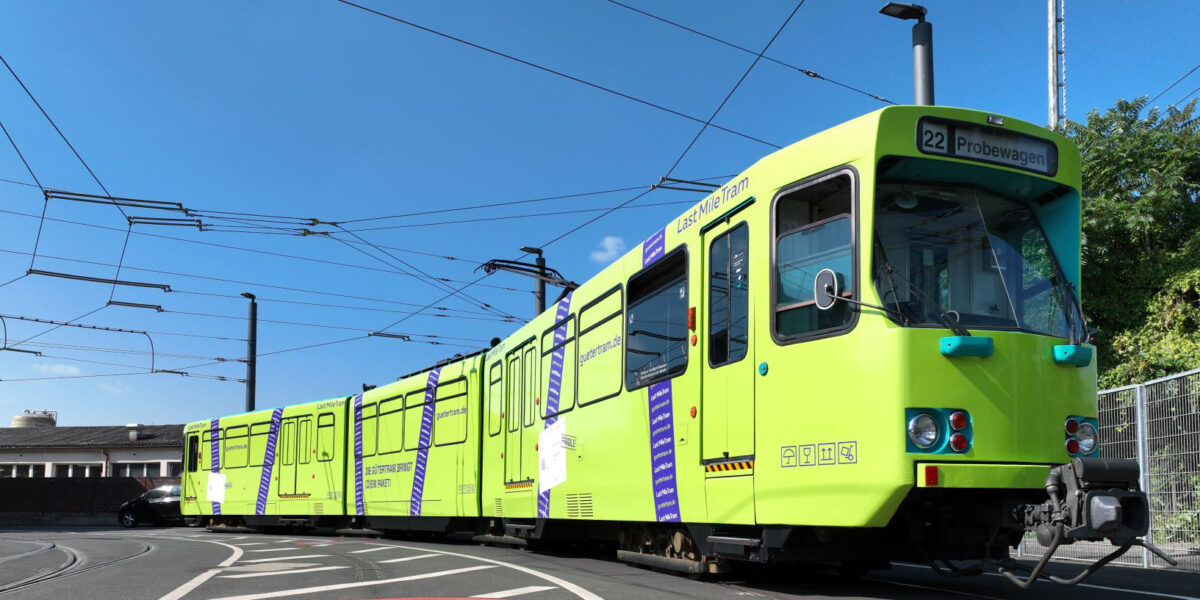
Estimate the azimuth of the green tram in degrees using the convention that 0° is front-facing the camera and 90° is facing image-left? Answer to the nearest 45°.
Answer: approximately 315°

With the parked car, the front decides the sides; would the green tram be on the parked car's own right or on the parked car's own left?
on the parked car's own left

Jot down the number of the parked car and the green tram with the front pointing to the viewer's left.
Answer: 1

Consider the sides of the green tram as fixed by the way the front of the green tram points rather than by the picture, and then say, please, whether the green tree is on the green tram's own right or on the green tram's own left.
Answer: on the green tram's own left

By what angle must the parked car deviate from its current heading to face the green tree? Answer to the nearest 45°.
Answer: approximately 135° to its left

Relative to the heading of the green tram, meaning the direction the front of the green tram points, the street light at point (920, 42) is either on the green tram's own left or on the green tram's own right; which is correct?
on the green tram's own left

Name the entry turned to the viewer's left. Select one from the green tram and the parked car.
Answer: the parked car

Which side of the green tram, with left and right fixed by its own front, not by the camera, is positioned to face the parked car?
back

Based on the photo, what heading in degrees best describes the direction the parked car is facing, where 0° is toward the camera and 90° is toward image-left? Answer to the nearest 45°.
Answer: approximately 90°

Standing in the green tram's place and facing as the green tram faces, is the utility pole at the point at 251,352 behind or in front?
behind
